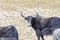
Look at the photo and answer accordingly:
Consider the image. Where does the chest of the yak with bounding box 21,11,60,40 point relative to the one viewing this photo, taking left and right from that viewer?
facing the viewer and to the left of the viewer

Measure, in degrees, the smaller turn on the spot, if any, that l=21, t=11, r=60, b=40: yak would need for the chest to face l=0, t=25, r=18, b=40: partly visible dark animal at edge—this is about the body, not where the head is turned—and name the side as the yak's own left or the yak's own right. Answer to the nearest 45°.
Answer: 0° — it already faces it
